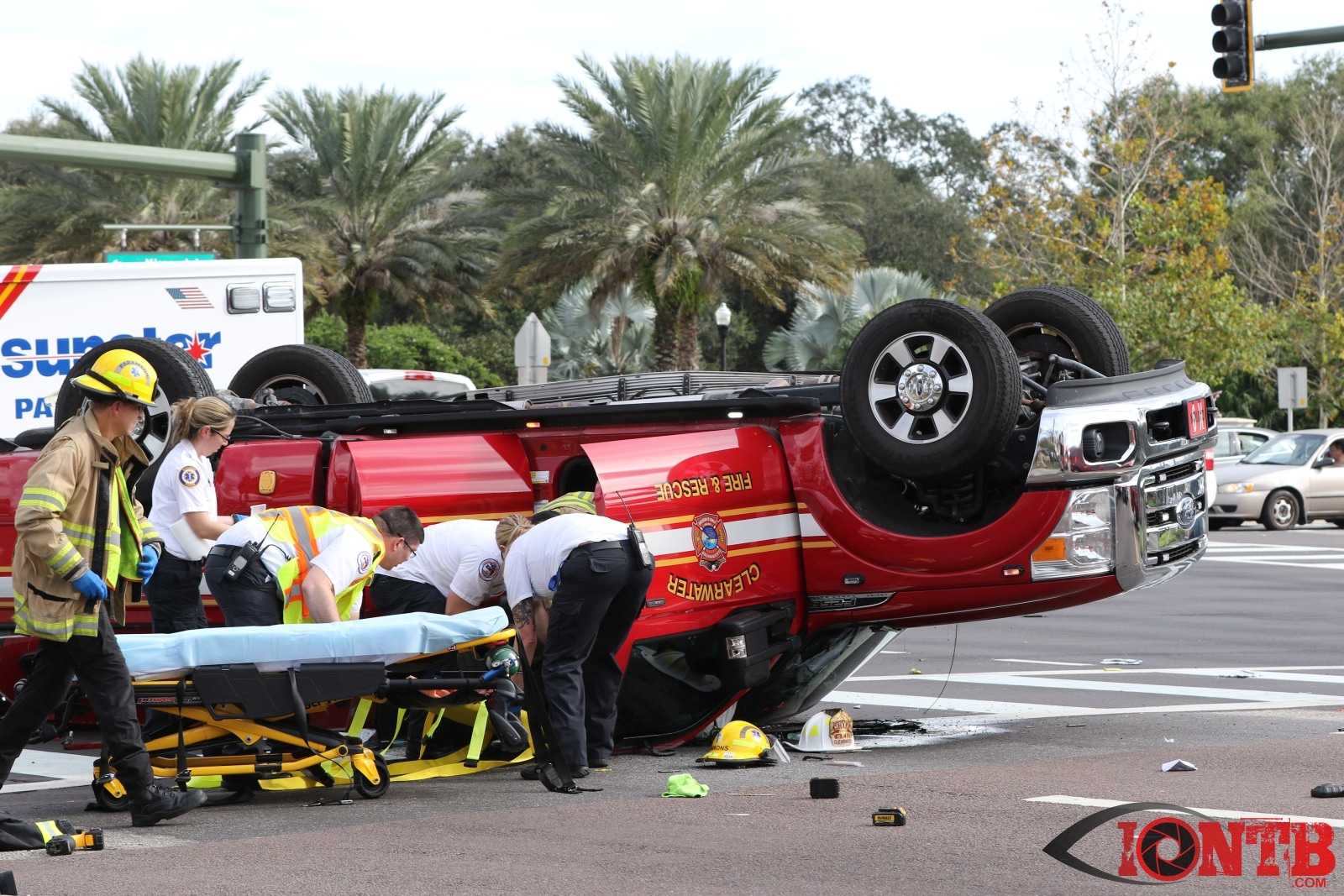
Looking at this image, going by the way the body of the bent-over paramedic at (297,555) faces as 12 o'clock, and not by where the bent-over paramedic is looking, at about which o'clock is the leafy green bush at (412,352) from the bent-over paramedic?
The leafy green bush is roughly at 9 o'clock from the bent-over paramedic.

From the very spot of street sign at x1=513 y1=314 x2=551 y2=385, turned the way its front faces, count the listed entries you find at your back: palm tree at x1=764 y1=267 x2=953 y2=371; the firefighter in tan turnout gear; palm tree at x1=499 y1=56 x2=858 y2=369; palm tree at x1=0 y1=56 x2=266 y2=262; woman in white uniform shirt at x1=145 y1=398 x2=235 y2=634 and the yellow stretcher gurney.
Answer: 3

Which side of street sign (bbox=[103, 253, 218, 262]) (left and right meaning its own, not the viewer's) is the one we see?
front

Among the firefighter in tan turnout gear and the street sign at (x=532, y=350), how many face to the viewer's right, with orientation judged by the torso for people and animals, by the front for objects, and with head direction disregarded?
1

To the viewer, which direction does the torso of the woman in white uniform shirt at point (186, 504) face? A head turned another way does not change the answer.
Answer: to the viewer's right

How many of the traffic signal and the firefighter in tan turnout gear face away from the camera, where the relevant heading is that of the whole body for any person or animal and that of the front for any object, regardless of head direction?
0

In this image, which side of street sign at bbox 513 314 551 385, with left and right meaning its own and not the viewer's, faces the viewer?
back

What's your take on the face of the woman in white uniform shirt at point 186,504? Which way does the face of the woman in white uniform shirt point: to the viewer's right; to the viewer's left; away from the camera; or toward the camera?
to the viewer's right

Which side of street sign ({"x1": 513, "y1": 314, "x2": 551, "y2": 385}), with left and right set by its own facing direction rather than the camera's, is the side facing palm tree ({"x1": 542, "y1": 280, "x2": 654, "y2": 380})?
front

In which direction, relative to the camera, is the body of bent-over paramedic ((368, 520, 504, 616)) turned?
to the viewer's right

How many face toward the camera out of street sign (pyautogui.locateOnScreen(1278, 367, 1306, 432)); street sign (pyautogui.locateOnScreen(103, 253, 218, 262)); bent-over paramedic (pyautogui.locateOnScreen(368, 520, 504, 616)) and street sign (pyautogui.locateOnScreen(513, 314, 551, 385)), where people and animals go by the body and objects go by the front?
1

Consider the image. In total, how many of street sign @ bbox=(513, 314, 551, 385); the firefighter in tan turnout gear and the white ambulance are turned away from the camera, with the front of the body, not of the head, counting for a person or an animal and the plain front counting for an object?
1

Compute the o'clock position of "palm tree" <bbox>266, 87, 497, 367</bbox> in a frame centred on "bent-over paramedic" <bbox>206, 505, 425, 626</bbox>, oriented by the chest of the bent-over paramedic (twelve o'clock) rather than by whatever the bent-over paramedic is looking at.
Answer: The palm tree is roughly at 9 o'clock from the bent-over paramedic.

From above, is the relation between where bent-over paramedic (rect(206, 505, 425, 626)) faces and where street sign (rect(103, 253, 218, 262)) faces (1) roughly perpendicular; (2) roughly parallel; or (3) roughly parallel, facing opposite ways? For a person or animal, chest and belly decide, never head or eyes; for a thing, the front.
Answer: roughly perpendicular

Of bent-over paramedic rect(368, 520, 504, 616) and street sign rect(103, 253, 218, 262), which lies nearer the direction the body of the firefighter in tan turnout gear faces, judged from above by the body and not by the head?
the bent-over paramedic

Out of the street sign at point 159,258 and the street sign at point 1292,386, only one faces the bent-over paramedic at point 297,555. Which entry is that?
the street sign at point 159,258

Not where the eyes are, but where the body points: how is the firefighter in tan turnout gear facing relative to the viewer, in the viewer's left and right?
facing to the right of the viewer
